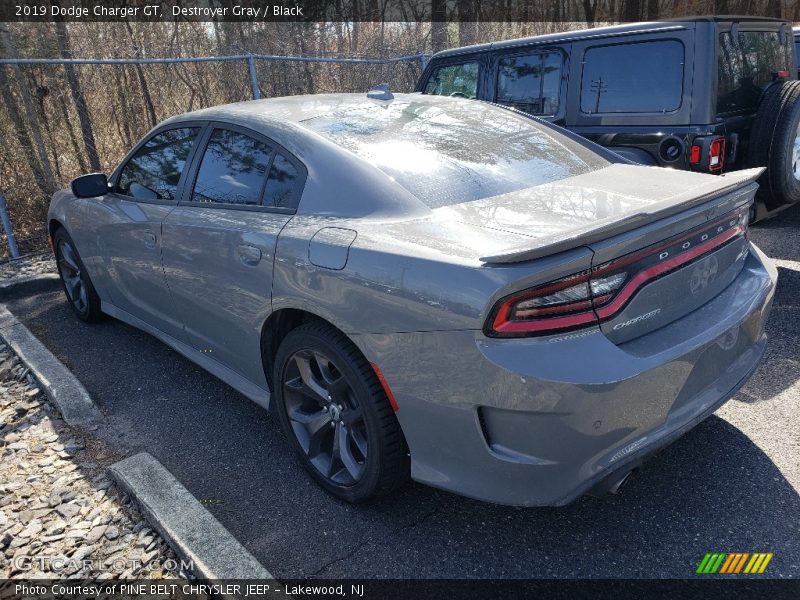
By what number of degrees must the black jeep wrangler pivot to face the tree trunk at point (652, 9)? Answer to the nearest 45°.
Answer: approximately 45° to its right

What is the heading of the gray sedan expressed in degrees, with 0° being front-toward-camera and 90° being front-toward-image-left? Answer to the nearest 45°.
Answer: approximately 135°

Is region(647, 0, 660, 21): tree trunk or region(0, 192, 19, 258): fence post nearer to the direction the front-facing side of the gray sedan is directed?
the fence post

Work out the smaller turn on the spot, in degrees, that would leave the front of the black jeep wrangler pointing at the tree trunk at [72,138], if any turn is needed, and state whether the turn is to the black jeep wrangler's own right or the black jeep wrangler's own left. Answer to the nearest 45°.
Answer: approximately 45° to the black jeep wrangler's own left

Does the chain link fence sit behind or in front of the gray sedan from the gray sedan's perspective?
in front

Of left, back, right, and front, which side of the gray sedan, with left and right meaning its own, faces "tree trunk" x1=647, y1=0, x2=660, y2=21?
right

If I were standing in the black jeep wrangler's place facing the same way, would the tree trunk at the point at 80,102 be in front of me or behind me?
in front

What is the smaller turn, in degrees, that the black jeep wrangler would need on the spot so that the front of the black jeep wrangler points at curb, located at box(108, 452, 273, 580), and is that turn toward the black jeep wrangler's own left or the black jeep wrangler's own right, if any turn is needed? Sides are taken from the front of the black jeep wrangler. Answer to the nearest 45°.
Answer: approximately 90° to the black jeep wrangler's own left

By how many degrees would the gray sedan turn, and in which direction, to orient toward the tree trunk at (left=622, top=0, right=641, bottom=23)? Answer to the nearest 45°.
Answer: approximately 45° to its right

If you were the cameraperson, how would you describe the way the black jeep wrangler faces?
facing away from the viewer and to the left of the viewer

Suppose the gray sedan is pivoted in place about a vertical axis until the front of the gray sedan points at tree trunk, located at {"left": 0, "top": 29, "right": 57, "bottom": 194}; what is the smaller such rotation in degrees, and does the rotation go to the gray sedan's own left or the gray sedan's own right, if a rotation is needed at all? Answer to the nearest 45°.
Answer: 0° — it already faces it

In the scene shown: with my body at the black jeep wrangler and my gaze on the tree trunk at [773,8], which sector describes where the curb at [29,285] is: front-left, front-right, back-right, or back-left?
back-left
